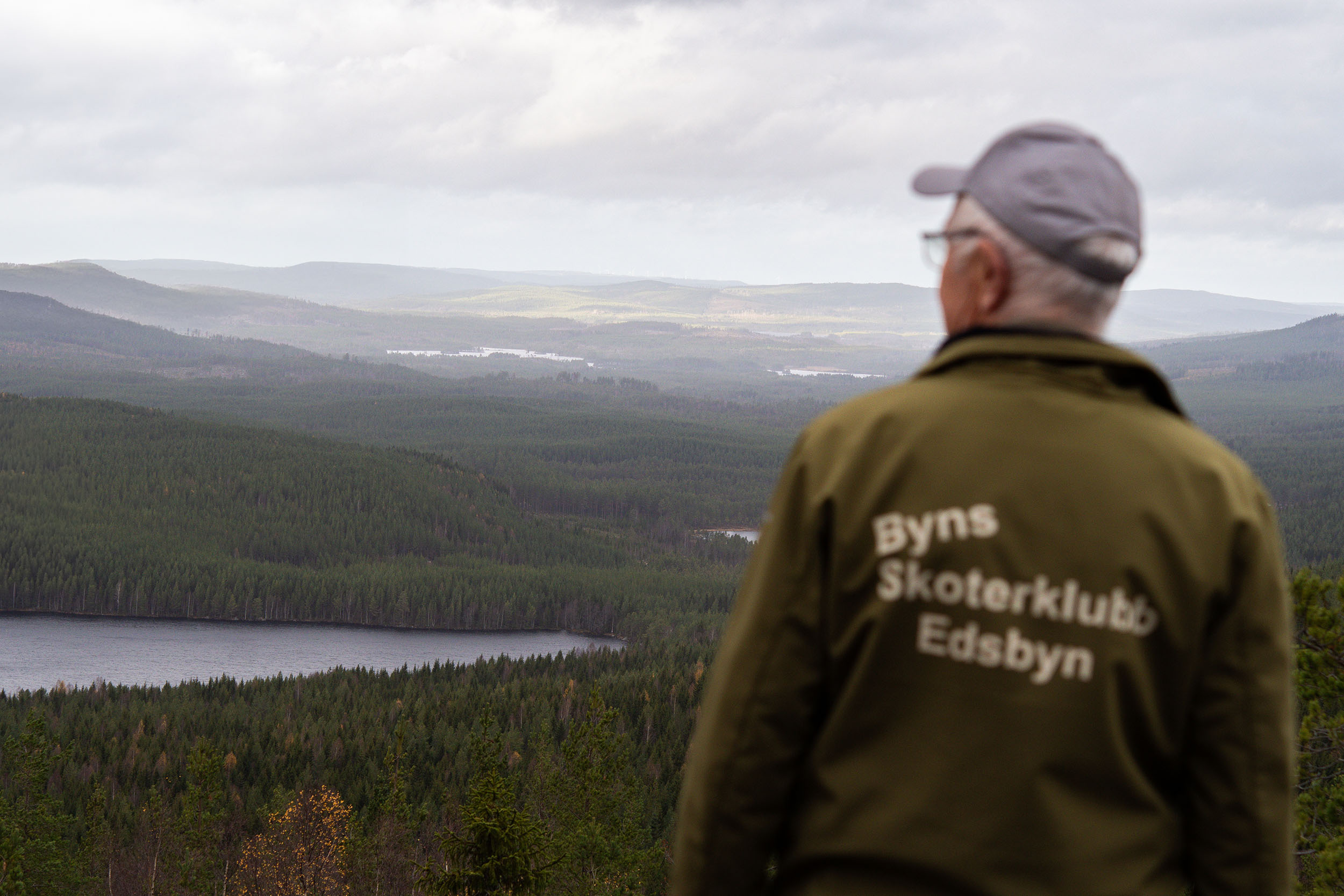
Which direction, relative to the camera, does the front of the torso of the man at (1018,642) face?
away from the camera

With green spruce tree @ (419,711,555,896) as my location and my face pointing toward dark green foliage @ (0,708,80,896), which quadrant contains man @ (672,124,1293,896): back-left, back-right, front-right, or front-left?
back-left

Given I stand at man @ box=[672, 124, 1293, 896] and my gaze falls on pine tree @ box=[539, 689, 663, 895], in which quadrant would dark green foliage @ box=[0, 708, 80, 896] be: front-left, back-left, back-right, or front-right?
front-left

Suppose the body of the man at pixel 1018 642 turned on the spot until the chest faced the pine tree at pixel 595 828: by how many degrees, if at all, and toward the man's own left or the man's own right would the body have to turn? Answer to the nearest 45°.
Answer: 0° — they already face it

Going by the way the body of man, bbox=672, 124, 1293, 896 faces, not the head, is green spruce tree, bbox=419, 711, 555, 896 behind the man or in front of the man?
in front

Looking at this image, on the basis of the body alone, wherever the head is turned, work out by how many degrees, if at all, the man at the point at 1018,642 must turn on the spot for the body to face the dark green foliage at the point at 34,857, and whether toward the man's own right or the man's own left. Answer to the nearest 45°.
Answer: approximately 45° to the man's own left

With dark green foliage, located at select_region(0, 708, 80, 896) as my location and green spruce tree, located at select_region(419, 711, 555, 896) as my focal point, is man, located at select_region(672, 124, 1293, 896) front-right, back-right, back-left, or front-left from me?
front-right
